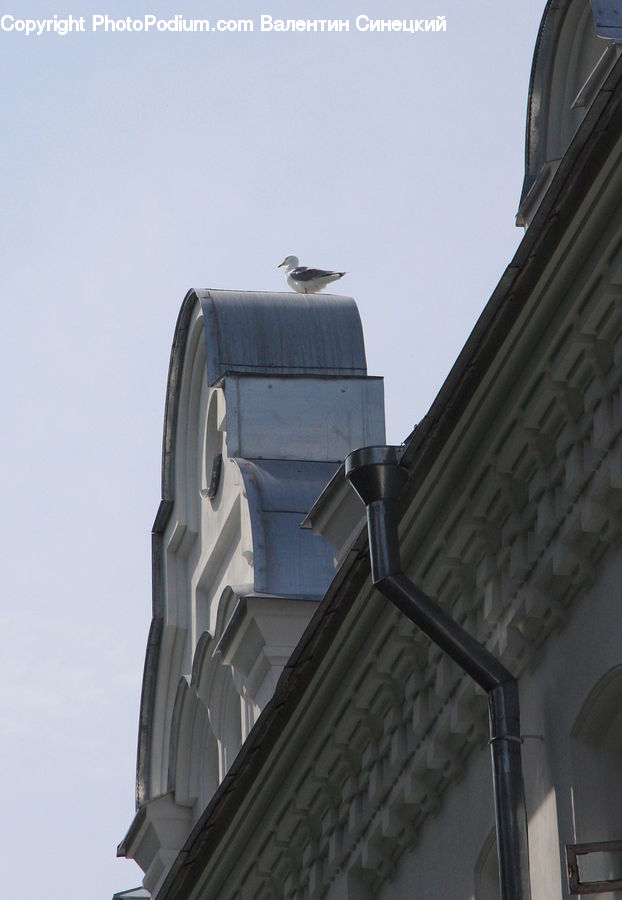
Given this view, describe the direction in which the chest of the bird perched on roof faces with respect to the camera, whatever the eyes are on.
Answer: to the viewer's left
